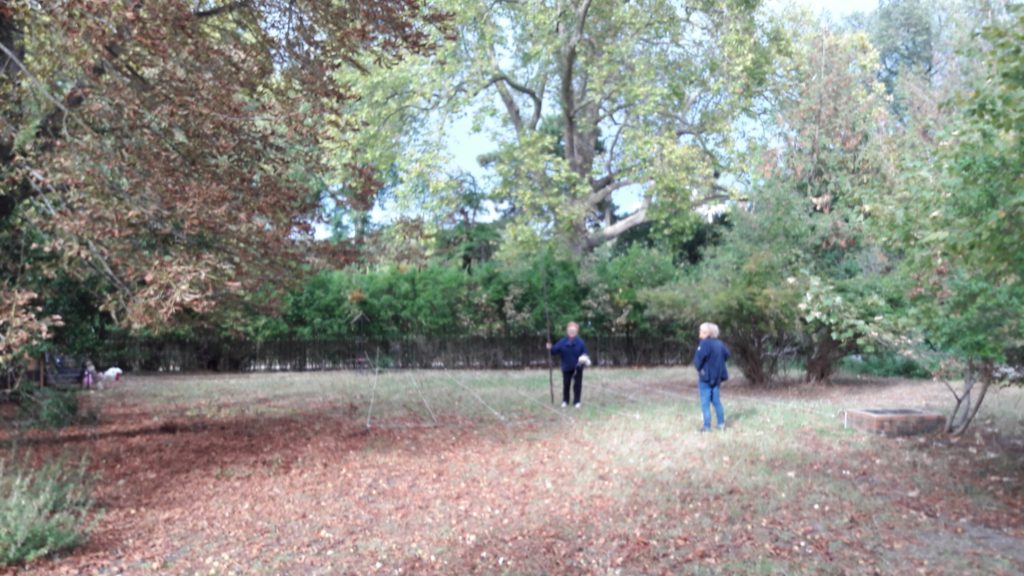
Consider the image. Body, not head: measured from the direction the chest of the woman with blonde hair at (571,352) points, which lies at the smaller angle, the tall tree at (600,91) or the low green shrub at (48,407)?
the low green shrub

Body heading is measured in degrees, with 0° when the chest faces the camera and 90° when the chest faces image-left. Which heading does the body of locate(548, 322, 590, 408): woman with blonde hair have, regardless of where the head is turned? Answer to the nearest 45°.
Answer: approximately 0°

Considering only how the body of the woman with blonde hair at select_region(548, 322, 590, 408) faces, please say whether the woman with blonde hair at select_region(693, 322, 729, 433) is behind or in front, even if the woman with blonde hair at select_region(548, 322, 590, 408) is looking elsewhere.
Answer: in front

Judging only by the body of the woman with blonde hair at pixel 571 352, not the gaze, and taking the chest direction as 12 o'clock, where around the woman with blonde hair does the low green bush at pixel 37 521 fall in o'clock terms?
The low green bush is roughly at 1 o'clock from the woman with blonde hair.

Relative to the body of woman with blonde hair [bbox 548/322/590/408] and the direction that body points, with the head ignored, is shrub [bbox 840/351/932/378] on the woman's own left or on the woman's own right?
on the woman's own left

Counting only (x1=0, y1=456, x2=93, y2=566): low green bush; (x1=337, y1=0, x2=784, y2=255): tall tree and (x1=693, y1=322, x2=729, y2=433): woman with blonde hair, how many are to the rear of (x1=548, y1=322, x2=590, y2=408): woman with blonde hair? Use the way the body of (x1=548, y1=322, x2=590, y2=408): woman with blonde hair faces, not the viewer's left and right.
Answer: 1

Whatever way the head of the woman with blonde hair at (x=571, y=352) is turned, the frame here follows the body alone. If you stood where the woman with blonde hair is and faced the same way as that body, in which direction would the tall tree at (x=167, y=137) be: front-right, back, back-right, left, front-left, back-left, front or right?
front-right

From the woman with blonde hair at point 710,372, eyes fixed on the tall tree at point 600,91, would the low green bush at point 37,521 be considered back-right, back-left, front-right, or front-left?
back-left

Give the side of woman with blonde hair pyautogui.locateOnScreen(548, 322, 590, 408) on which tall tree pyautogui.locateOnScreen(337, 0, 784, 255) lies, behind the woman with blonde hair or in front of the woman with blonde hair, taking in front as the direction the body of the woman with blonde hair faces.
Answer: behind

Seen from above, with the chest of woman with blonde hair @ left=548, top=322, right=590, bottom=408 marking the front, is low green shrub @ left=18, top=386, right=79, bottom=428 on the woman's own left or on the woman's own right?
on the woman's own right

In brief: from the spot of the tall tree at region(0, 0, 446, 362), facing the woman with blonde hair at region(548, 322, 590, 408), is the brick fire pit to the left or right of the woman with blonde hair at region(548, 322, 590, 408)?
right
